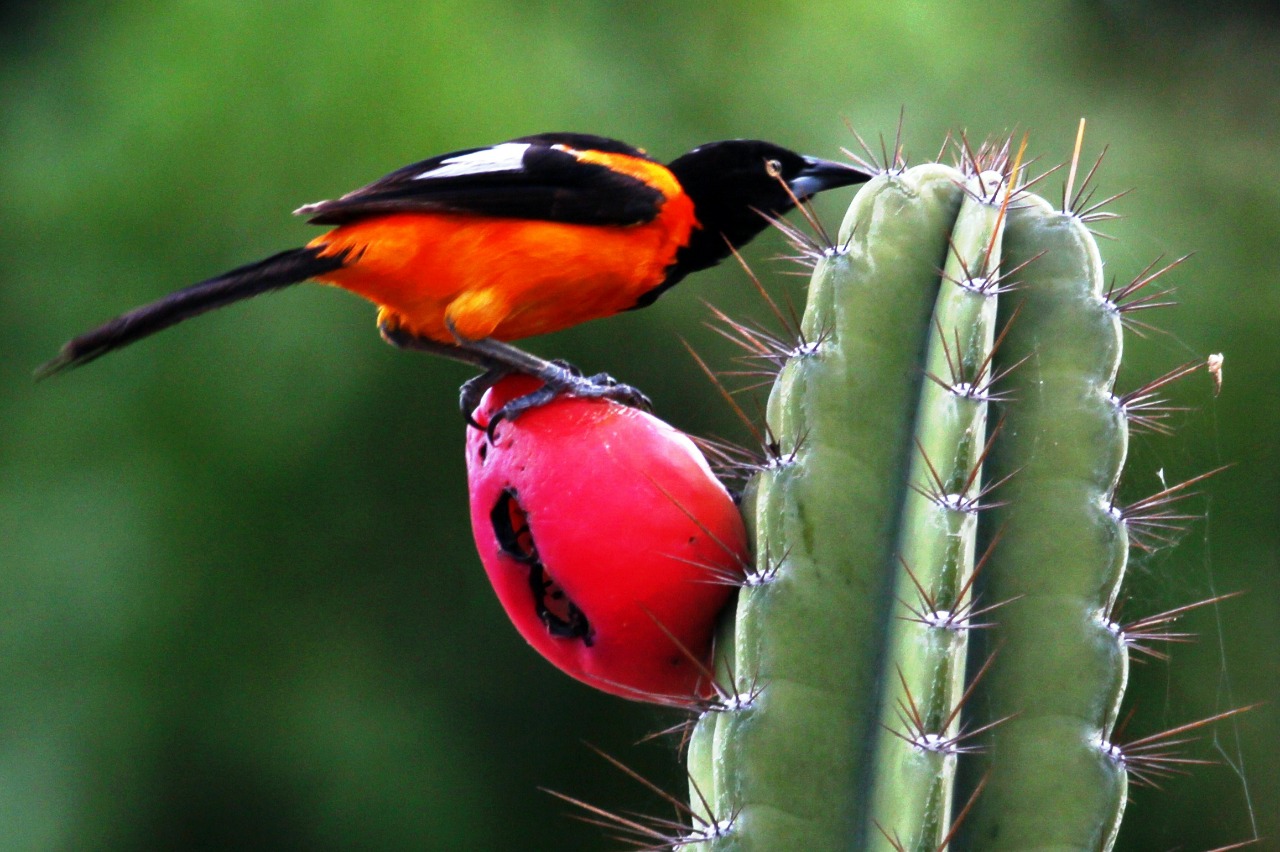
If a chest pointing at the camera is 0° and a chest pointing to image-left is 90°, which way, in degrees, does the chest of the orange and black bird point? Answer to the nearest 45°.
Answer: approximately 270°
